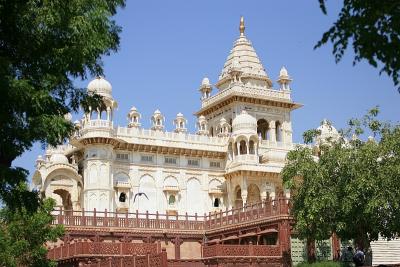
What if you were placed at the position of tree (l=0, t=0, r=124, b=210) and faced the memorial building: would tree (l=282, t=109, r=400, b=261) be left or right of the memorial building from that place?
right
